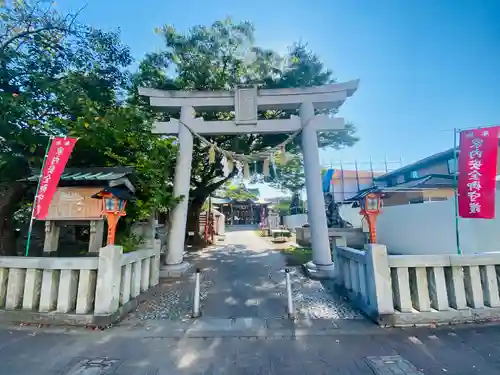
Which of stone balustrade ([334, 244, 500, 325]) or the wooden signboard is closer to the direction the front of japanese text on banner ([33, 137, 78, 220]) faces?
the stone balustrade

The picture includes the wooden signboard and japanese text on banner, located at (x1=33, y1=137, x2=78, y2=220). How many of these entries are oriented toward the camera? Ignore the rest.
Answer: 2

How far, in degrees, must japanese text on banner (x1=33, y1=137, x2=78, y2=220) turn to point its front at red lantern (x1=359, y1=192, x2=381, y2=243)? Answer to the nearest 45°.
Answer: approximately 45° to its left

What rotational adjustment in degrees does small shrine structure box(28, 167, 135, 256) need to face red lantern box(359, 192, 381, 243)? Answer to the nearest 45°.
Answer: approximately 45° to its left

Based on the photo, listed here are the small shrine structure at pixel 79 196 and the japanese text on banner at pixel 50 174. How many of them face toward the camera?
2

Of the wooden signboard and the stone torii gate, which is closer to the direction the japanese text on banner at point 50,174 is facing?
the stone torii gate

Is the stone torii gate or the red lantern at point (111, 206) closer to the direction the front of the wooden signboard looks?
the red lantern

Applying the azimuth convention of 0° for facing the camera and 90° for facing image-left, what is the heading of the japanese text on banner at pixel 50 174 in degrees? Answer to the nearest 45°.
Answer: approximately 0°
